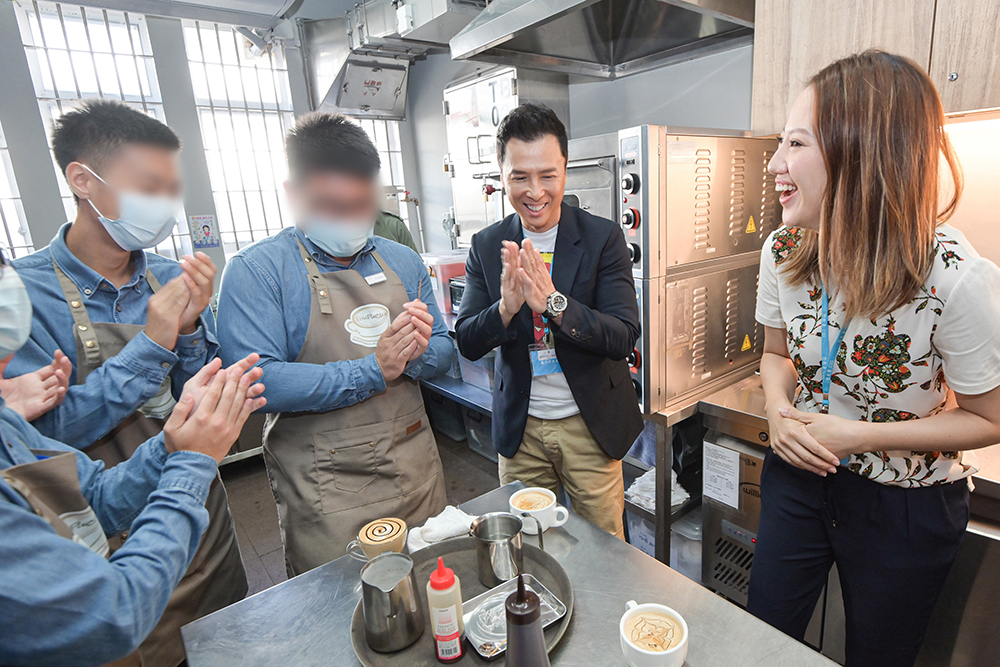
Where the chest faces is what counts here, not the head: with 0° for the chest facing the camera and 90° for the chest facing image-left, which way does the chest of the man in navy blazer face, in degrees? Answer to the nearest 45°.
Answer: approximately 0°

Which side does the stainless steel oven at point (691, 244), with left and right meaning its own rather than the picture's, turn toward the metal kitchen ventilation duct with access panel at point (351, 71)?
right

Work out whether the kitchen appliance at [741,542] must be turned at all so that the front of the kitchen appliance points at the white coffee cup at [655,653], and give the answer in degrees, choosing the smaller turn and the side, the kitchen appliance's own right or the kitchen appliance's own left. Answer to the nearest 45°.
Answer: approximately 45° to the kitchen appliance's own left

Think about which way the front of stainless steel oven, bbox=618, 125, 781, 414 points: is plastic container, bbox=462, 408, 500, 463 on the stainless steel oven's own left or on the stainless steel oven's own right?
on the stainless steel oven's own right

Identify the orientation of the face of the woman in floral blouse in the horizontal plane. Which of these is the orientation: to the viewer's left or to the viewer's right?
to the viewer's left

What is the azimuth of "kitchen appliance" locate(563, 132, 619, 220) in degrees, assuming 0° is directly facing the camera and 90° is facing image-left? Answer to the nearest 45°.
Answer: approximately 45°

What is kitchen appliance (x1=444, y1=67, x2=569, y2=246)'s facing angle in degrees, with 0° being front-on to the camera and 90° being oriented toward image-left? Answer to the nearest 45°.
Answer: approximately 45°
